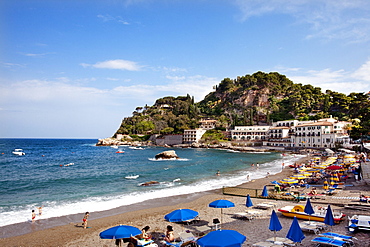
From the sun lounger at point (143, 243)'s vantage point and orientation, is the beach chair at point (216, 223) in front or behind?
behind

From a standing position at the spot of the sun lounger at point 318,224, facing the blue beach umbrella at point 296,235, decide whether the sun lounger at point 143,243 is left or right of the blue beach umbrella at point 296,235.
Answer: right

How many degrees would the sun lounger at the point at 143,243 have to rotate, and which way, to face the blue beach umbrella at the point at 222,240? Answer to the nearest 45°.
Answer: approximately 135° to its left

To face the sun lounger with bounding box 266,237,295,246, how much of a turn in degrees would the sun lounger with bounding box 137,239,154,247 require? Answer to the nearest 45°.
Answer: approximately 180°

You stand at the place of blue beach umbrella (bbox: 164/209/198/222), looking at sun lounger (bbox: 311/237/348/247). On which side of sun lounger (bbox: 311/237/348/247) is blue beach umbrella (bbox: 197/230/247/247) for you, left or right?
right

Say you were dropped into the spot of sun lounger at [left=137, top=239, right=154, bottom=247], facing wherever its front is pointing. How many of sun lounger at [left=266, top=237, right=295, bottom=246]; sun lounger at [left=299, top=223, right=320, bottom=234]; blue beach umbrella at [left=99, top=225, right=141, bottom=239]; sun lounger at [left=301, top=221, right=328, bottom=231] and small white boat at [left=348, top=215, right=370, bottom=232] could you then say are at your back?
4

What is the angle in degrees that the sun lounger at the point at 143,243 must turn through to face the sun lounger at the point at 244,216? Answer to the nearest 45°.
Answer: approximately 135° to its right

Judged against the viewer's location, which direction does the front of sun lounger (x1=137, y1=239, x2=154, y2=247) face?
facing to the left of the viewer
